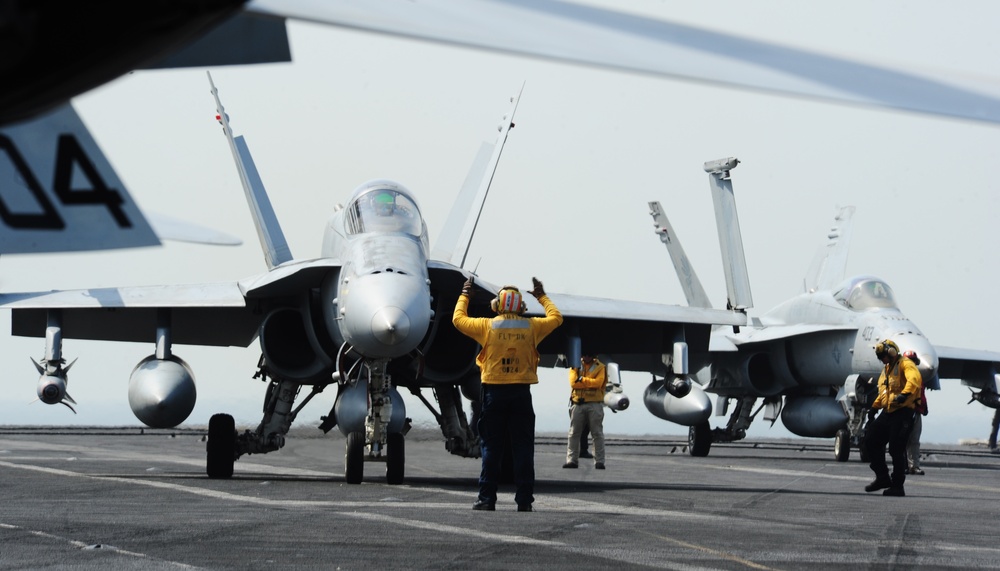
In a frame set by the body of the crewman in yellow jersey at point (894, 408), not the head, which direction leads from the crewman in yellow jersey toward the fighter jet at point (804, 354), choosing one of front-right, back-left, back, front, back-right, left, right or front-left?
back-right

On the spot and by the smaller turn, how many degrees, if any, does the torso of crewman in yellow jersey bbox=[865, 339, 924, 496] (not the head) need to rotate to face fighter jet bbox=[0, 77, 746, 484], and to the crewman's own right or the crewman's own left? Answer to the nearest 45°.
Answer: approximately 45° to the crewman's own right

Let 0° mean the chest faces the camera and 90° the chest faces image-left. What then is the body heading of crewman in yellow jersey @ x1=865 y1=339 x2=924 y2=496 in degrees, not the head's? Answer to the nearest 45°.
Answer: approximately 45°

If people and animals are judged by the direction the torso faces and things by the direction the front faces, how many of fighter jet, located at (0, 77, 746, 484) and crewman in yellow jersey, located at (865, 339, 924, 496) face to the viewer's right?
0

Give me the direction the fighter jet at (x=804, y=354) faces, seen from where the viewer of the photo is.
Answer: facing the viewer and to the right of the viewer

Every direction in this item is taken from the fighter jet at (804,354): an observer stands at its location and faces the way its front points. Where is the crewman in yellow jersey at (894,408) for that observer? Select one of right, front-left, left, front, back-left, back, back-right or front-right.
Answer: front-right

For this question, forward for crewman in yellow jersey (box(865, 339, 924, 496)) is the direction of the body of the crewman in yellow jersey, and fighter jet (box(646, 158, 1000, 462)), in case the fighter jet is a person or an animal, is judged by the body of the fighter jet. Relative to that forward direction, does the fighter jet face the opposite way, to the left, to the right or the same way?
to the left

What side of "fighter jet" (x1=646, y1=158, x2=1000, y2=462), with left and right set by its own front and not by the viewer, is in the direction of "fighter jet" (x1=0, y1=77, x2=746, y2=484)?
right
